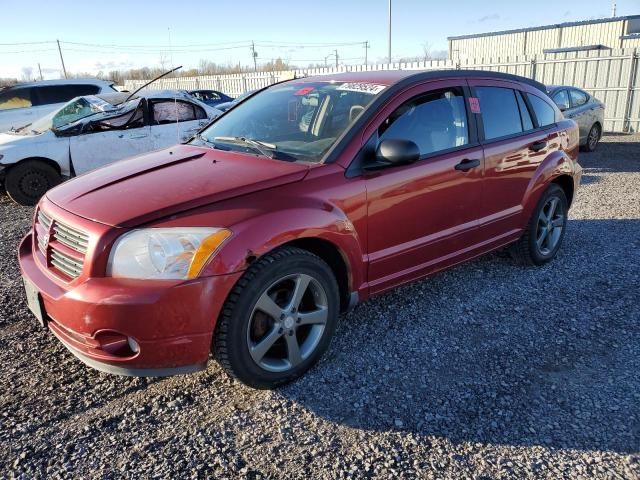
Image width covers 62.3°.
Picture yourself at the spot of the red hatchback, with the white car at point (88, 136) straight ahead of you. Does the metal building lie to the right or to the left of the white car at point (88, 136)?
right

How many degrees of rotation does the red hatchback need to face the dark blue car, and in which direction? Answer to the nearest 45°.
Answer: approximately 135° to its right

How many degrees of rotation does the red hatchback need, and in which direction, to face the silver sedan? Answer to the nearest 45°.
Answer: approximately 180°

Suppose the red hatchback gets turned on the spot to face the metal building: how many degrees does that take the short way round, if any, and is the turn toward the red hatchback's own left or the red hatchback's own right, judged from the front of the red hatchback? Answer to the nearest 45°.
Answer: approximately 180°

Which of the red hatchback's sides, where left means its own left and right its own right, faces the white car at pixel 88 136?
right

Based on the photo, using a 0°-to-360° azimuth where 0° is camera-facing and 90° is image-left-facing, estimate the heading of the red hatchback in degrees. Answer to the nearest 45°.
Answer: approximately 45°
